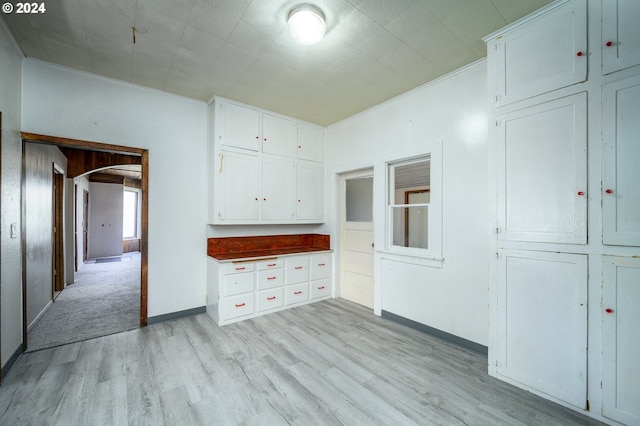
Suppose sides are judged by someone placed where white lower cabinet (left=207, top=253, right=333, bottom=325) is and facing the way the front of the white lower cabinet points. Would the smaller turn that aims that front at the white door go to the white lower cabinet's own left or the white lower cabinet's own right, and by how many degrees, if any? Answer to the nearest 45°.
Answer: approximately 45° to the white lower cabinet's own left

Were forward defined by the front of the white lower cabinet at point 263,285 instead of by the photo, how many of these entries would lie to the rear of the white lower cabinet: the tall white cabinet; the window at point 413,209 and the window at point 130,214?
1

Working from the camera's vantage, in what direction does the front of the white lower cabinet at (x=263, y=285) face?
facing the viewer and to the right of the viewer

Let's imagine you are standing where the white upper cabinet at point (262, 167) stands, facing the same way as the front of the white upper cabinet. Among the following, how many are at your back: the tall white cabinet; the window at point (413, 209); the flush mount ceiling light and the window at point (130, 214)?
1

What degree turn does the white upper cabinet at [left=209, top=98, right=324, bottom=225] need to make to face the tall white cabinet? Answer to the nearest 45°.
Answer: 0° — it already faces it

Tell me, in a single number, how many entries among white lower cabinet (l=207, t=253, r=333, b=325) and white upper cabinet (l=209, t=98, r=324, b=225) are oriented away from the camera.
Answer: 0

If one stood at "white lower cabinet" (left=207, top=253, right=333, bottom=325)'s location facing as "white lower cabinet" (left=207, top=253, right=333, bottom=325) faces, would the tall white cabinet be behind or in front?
in front
